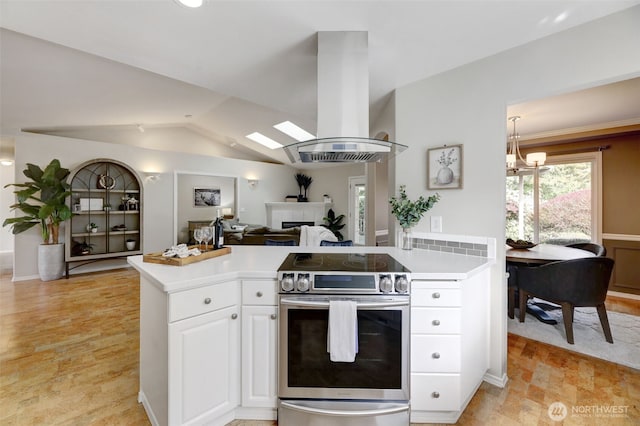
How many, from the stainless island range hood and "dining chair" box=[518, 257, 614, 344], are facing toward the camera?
1

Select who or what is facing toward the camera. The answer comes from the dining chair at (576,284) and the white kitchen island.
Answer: the white kitchen island

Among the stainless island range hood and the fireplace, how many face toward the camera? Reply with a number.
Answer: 2

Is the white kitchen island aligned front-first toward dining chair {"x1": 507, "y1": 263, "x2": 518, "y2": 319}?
no

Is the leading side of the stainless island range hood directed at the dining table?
no

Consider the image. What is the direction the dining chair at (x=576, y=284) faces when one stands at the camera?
facing away from the viewer and to the left of the viewer

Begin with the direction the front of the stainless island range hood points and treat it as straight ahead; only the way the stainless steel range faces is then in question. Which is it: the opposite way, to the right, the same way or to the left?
the same way

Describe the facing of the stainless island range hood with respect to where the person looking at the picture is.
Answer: facing the viewer

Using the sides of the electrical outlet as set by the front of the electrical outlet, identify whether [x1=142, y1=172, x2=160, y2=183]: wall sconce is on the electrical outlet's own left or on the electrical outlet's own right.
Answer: on the electrical outlet's own right

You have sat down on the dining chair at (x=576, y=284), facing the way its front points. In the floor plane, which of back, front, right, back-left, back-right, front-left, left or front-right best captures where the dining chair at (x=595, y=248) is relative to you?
front-right

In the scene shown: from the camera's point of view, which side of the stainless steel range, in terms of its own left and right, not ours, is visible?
front

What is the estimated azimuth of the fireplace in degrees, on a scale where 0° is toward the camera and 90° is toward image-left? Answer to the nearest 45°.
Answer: approximately 0°

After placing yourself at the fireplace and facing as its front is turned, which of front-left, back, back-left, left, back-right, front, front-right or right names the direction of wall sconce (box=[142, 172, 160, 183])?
front-right

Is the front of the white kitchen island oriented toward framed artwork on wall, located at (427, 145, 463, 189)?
no

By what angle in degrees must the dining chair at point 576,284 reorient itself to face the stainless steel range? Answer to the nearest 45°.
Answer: approximately 90° to its left
